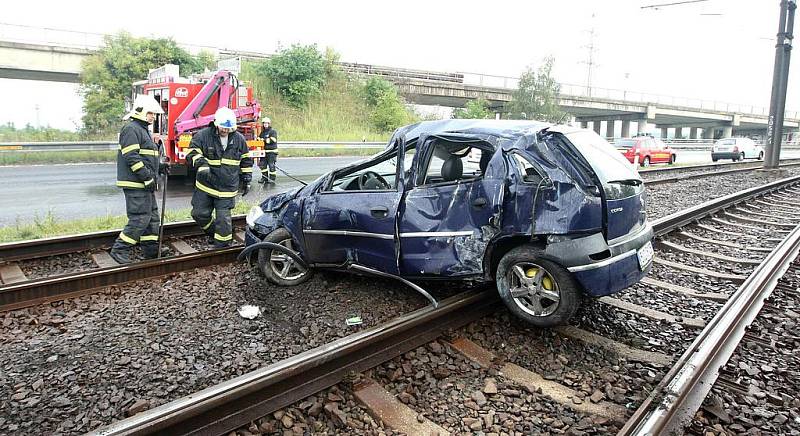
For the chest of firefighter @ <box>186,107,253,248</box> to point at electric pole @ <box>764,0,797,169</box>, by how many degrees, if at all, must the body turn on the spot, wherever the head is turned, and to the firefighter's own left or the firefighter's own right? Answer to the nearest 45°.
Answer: approximately 135° to the firefighter's own left

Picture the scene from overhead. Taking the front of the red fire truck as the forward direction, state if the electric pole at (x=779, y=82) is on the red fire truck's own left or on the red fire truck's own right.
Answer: on the red fire truck's own right

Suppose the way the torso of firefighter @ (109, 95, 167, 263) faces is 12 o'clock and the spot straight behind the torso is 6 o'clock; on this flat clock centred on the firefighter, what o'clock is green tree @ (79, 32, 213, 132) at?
The green tree is roughly at 9 o'clock from the firefighter.

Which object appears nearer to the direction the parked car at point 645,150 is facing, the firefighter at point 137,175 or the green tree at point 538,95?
the green tree

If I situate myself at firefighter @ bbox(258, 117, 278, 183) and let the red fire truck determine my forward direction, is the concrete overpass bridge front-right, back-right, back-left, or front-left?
back-right

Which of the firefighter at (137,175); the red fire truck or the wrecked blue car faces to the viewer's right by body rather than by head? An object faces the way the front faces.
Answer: the firefighter

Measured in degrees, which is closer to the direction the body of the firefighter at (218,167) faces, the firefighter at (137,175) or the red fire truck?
the firefighter

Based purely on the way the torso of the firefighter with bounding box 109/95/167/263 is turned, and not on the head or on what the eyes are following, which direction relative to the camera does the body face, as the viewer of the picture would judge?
to the viewer's right

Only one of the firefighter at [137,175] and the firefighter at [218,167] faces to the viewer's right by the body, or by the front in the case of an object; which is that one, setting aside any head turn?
the firefighter at [137,175]

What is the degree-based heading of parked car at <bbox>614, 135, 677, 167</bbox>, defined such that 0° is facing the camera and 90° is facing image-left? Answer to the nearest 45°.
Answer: approximately 225°

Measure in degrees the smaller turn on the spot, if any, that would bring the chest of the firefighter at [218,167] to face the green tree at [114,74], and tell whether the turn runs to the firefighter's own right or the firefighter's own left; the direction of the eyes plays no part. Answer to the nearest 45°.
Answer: approximately 180°
